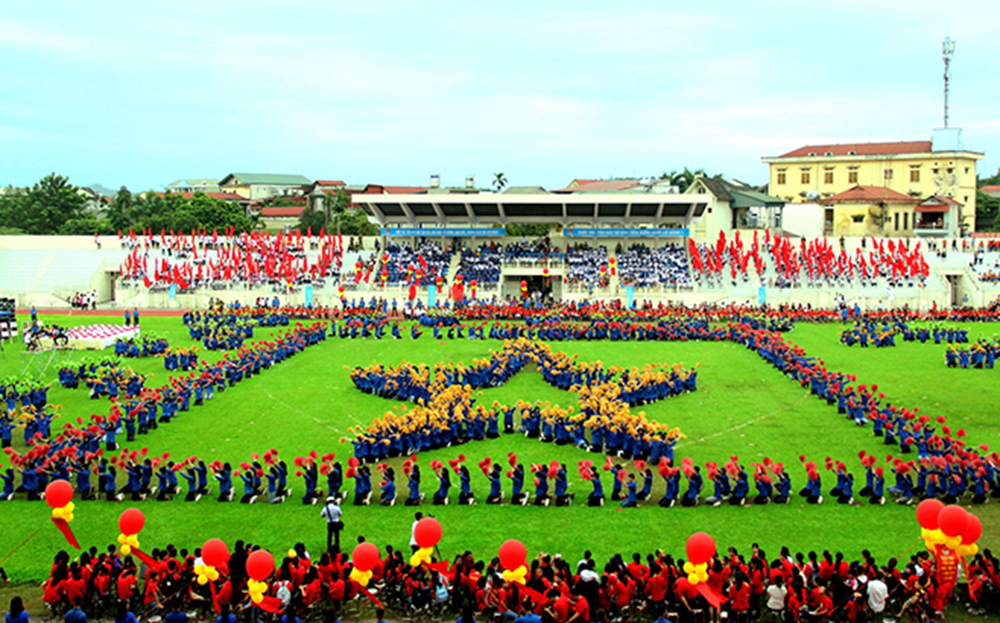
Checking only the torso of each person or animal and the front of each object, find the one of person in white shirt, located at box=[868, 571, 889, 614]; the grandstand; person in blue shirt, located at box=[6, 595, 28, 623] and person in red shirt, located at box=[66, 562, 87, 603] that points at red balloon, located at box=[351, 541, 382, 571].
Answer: the grandstand

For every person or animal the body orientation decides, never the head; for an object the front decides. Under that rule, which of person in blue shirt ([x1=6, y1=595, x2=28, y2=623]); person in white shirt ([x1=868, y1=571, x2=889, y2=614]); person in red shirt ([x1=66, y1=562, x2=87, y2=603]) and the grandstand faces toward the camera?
the grandstand

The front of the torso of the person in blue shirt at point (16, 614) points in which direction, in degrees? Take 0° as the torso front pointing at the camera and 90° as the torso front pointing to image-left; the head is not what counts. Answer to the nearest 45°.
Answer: approximately 180°

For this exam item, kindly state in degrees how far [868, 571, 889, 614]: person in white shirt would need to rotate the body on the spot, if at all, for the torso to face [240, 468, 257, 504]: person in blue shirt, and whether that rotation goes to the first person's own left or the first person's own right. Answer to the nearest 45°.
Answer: approximately 90° to the first person's own left

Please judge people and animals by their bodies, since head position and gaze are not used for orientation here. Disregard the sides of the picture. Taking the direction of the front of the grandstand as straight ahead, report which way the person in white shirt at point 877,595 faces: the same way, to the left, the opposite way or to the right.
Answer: the opposite way

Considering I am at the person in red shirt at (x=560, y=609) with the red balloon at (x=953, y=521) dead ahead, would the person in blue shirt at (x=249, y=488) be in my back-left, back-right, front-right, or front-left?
back-left

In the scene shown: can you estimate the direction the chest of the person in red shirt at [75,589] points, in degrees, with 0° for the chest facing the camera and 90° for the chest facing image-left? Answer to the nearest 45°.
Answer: approximately 180°

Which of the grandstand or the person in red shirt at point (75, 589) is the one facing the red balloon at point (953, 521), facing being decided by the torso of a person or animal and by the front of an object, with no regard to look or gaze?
the grandstand

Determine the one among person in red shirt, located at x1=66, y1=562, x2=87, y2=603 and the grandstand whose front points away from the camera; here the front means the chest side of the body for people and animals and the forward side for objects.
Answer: the person in red shirt

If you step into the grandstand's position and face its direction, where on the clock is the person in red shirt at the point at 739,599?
The person in red shirt is roughly at 12 o'clock from the grandstand.

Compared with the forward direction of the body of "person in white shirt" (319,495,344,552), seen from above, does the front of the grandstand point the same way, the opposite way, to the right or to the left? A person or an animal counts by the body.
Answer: the opposite way

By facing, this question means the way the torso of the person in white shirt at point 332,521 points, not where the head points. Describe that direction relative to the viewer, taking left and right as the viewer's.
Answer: facing away from the viewer

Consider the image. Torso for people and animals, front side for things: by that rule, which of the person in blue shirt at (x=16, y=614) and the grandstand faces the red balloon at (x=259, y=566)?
the grandstand

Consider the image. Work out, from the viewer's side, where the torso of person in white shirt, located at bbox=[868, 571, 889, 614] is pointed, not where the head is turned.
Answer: away from the camera
